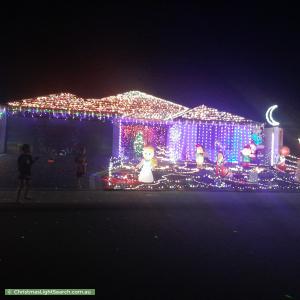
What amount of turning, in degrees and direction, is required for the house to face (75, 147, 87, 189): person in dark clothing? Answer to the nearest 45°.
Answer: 0° — it already faces them

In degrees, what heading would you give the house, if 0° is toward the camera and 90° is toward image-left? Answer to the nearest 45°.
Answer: approximately 0°
